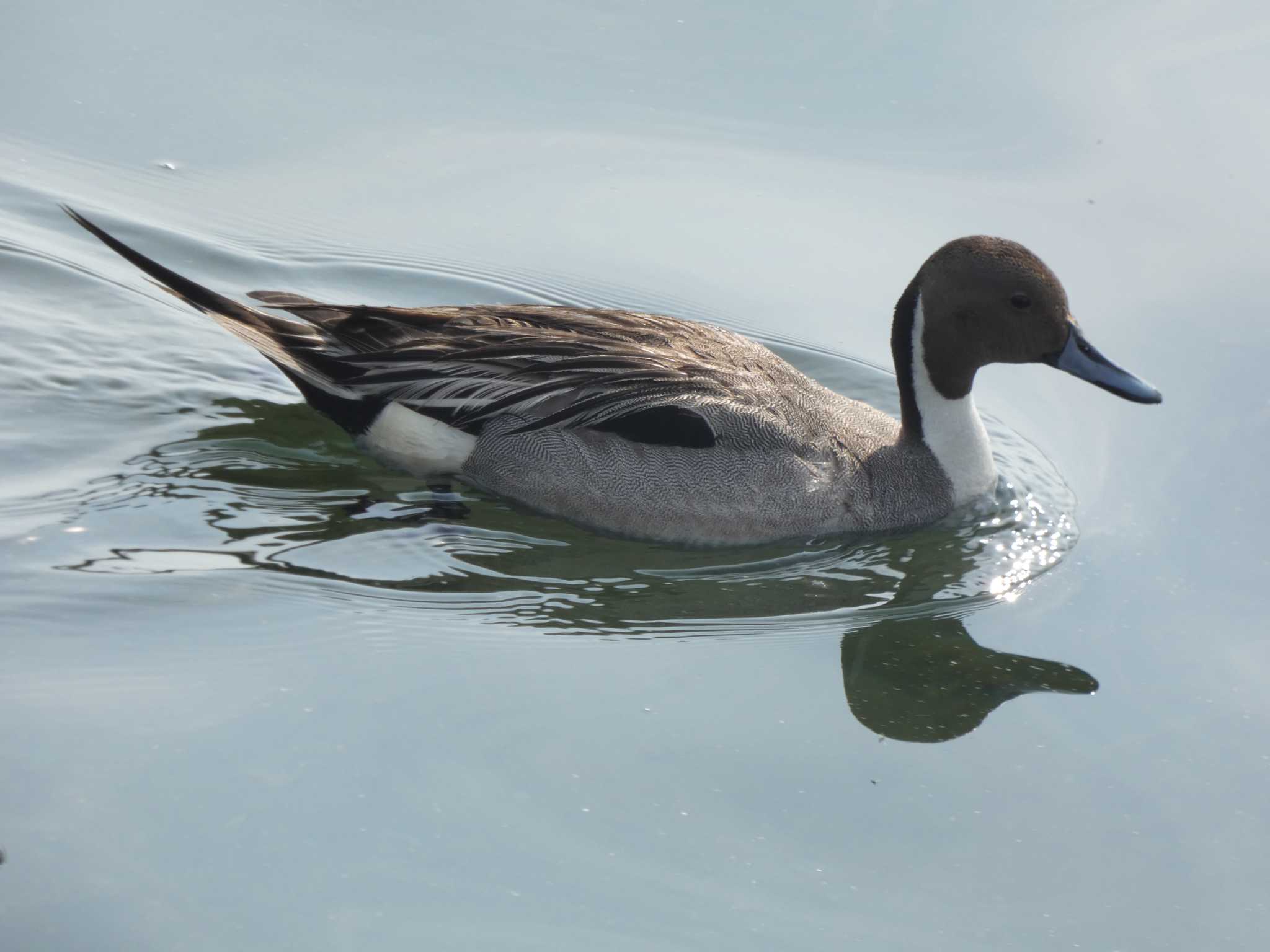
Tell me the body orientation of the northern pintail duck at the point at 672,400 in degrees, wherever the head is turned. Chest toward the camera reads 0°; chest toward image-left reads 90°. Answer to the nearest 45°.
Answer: approximately 270°
